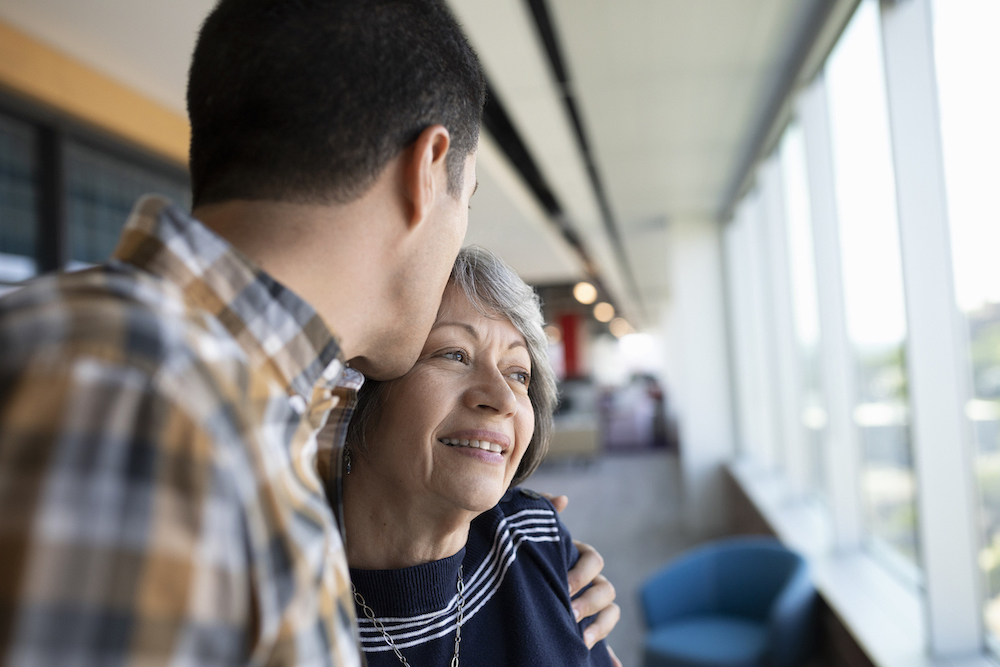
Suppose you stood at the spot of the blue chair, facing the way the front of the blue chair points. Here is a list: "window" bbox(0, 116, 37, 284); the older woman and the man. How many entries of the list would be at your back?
0

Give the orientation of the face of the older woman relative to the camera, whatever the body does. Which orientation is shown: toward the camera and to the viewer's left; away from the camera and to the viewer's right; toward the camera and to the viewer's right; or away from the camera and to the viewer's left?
toward the camera and to the viewer's right

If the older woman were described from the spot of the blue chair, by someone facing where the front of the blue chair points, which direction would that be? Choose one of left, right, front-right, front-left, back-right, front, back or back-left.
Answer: front-left

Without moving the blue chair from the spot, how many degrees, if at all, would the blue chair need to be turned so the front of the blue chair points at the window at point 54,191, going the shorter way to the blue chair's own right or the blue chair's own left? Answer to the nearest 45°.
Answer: approximately 45° to the blue chair's own right

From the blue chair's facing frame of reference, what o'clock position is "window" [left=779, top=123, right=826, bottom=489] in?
The window is roughly at 5 o'clock from the blue chair.

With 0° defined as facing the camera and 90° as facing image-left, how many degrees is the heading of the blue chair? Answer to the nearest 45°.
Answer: approximately 45°

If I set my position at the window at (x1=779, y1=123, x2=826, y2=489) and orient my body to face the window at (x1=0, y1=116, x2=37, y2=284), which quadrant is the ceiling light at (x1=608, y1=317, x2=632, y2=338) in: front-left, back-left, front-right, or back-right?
back-right

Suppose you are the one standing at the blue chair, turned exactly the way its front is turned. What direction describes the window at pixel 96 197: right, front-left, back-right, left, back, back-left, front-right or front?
front-right

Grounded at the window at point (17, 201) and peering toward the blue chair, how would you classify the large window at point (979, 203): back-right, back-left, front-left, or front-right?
front-right

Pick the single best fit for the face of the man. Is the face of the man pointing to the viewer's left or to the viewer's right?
to the viewer's right

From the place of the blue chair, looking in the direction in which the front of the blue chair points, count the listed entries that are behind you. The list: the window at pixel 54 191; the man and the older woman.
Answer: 0

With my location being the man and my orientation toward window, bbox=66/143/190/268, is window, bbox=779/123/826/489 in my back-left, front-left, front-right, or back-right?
front-right

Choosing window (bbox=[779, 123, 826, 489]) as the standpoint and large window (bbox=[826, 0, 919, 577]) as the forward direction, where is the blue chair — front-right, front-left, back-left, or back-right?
front-right
